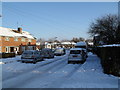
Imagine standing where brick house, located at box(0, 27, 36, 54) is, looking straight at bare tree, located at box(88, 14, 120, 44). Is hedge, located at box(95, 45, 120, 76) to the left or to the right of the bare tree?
right

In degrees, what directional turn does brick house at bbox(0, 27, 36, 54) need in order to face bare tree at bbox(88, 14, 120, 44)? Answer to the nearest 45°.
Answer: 0° — it already faces it

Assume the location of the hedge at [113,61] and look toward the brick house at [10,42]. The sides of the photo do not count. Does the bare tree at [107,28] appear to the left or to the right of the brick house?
right

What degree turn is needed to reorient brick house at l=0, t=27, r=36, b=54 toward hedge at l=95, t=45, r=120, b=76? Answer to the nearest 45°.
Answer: approximately 45° to its right
